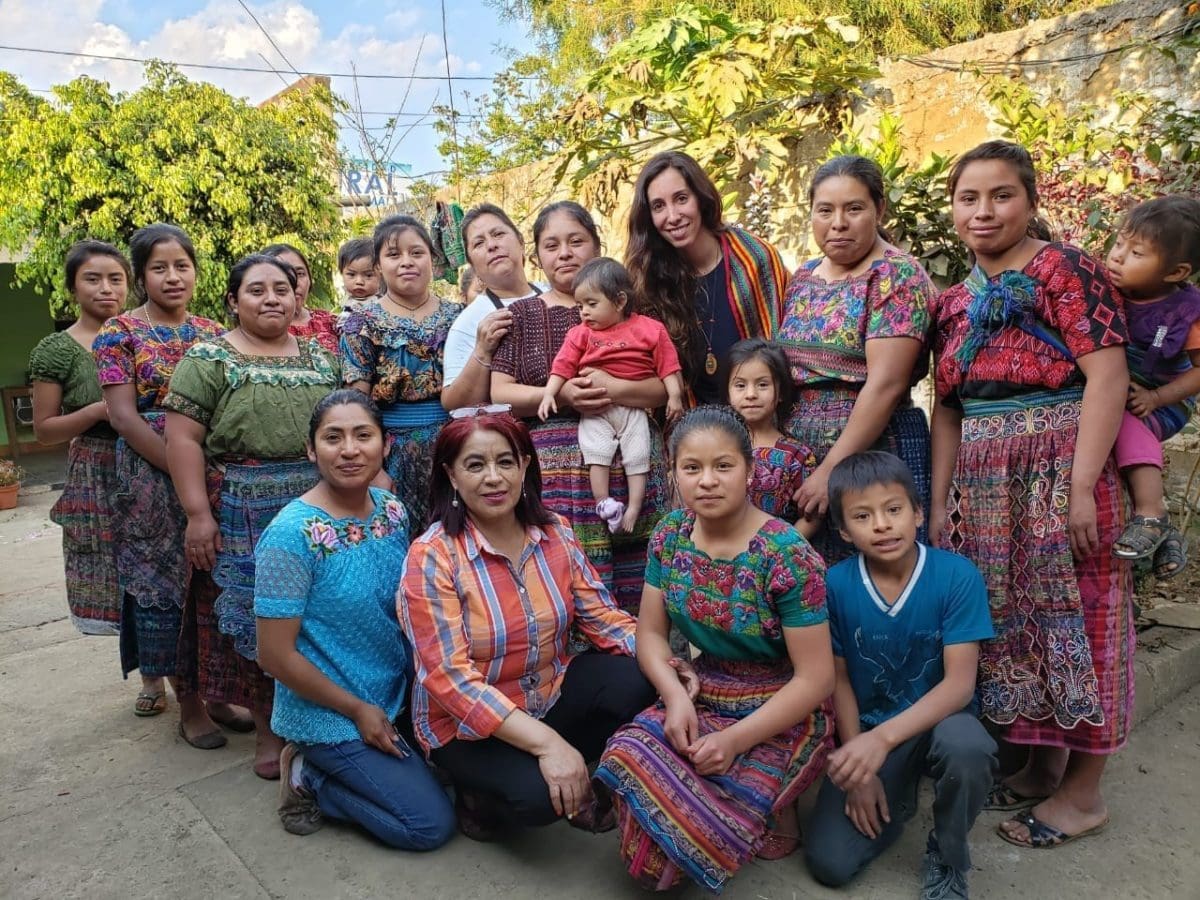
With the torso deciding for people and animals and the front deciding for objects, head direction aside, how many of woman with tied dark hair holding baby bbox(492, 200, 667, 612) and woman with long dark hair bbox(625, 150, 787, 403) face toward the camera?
2

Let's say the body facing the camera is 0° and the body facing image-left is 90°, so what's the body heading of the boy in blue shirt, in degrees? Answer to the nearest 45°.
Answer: approximately 0°

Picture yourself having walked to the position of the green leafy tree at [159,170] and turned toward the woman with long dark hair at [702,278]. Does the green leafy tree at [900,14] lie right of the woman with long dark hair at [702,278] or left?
left

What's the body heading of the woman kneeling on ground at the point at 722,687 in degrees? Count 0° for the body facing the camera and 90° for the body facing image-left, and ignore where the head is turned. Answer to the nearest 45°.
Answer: approximately 45°

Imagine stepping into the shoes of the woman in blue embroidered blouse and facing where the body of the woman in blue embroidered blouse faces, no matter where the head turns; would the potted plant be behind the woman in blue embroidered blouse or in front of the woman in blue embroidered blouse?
behind

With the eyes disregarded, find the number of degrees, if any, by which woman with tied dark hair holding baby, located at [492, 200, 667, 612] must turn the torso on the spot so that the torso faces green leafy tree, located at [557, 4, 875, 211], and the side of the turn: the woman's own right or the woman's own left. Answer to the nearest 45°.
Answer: approximately 180°

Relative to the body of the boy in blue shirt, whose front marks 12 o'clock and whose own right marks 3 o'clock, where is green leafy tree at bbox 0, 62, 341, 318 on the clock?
The green leafy tree is roughly at 4 o'clock from the boy in blue shirt.

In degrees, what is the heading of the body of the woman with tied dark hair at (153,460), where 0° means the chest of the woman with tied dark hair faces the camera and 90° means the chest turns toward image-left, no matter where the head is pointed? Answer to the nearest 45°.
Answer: approximately 315°
